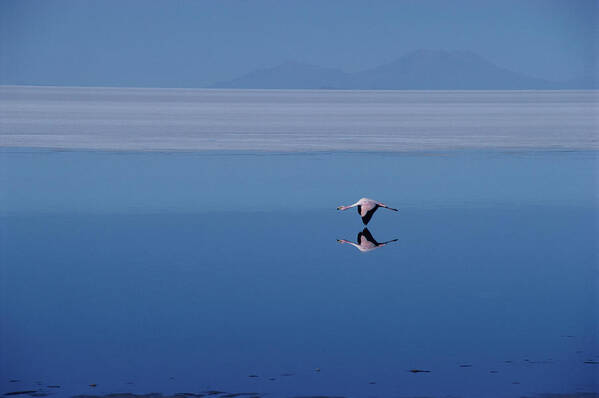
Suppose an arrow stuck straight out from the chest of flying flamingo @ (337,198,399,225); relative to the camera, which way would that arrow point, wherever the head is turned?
to the viewer's left
